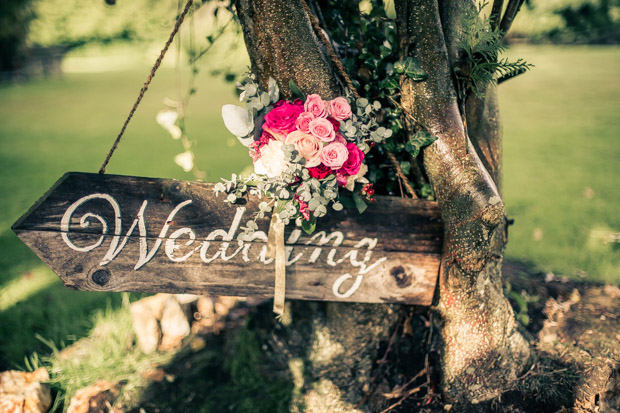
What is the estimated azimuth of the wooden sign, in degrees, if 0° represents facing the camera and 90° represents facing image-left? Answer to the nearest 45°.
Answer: approximately 0°

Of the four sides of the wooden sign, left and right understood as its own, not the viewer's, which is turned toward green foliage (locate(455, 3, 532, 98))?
left
